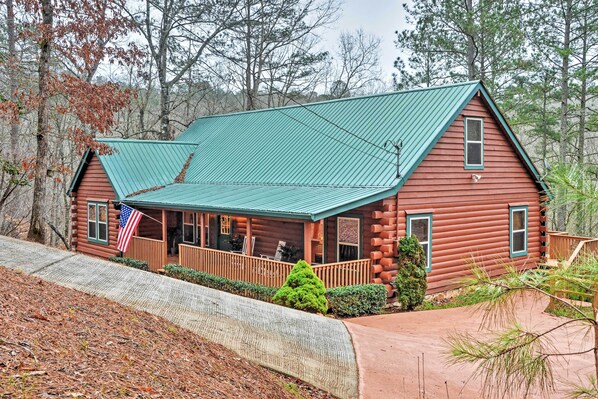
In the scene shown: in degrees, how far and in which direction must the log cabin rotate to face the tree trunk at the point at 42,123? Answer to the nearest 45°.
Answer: approximately 45° to its right

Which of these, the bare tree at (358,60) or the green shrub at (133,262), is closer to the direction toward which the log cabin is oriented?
the green shrub

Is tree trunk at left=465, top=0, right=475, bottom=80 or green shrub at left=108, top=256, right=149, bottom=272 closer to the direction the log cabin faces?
the green shrub

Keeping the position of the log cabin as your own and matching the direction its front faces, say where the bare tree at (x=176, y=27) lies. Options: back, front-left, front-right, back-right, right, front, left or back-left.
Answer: right

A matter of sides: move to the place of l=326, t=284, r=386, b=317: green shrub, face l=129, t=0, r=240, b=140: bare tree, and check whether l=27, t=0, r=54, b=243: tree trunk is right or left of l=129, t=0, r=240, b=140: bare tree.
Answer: left

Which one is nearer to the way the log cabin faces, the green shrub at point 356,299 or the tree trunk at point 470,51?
the green shrub

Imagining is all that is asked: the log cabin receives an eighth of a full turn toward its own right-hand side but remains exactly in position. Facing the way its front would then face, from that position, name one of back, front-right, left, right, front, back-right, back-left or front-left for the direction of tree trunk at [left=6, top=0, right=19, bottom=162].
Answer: front

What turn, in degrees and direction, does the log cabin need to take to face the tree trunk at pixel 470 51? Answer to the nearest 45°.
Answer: approximately 180°

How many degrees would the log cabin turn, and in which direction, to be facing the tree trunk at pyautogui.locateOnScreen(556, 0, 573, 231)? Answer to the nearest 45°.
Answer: approximately 180°

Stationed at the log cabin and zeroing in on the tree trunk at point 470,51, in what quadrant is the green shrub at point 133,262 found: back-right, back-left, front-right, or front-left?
back-left

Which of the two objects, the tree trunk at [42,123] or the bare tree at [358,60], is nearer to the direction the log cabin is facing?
the tree trunk

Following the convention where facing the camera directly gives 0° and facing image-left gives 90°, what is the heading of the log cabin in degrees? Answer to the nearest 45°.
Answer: approximately 45°

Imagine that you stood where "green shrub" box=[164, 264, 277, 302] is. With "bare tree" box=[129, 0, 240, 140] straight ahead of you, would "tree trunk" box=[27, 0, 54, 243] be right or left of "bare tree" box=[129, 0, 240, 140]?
left

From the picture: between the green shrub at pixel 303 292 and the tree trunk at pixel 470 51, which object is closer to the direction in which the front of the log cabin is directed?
the green shrub

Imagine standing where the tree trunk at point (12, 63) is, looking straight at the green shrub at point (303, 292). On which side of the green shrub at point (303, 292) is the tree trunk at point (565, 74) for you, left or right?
left

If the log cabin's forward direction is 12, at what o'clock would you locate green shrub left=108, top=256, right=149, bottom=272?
The green shrub is roughly at 2 o'clock from the log cabin.

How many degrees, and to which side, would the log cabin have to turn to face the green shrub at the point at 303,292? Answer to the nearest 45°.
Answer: approximately 45° to its left
